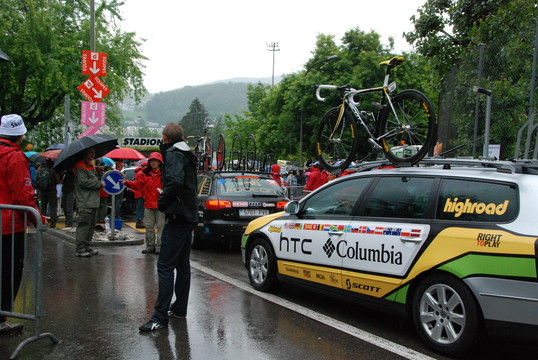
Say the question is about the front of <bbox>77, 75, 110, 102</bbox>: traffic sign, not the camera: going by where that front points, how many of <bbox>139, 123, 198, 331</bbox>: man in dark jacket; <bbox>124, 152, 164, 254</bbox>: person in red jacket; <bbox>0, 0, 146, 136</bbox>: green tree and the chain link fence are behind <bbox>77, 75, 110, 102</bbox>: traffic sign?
1

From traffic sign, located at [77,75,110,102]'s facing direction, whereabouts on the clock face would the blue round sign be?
The blue round sign is roughly at 12 o'clock from the traffic sign.

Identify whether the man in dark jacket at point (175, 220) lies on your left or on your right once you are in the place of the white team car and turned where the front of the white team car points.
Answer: on your left

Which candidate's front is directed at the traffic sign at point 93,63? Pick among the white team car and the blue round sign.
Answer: the white team car

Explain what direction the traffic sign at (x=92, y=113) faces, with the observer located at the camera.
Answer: facing the viewer

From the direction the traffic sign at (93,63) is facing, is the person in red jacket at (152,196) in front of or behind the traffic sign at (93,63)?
in front

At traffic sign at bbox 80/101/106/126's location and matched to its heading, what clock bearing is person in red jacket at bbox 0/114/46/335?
The person in red jacket is roughly at 12 o'clock from the traffic sign.

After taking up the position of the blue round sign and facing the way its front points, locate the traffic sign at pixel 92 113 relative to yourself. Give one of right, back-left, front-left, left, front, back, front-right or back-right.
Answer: back

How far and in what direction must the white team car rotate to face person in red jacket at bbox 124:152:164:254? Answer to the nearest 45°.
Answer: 0° — it already faces them

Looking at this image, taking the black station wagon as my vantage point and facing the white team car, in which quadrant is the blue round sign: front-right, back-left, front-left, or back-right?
back-right

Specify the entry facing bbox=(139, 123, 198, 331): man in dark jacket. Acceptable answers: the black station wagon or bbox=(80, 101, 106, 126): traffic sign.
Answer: the traffic sign

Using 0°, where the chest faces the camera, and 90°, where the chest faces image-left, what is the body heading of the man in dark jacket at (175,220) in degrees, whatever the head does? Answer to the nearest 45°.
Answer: approximately 90°

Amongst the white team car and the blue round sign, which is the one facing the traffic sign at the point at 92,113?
the white team car

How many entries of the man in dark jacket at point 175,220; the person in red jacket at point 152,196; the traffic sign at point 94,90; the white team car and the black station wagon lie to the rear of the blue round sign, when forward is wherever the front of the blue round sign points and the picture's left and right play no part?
1

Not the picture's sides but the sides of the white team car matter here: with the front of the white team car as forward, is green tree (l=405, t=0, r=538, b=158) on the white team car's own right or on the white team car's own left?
on the white team car's own right

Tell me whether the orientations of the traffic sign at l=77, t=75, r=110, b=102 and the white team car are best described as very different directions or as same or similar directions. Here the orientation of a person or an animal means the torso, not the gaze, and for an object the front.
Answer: very different directions

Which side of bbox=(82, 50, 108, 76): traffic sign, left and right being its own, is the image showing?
front
